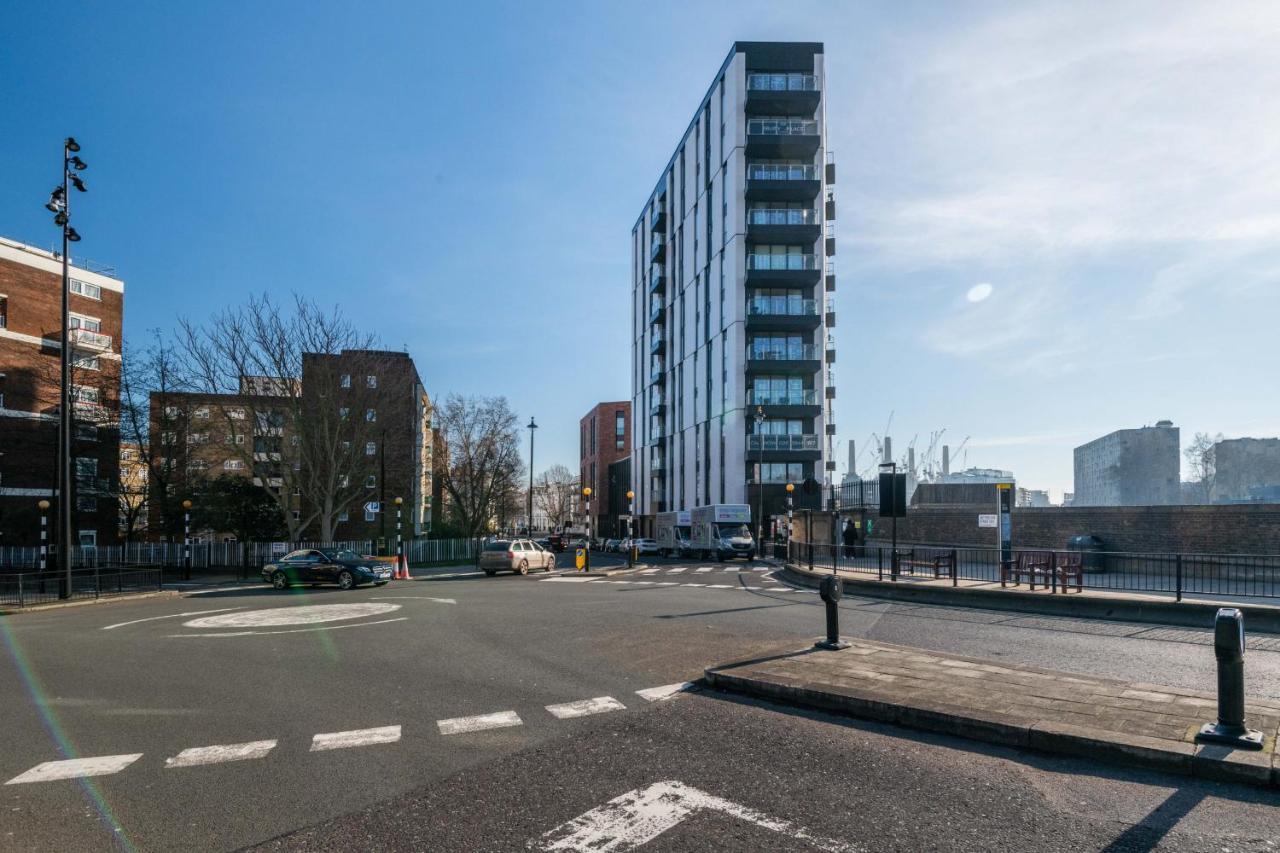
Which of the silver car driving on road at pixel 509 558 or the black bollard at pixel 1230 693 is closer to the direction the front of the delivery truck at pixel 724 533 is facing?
the black bollard

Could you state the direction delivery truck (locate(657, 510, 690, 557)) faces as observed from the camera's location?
facing the viewer and to the right of the viewer

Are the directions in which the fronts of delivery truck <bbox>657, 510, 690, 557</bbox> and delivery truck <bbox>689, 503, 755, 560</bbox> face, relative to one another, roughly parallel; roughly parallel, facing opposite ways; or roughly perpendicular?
roughly parallel

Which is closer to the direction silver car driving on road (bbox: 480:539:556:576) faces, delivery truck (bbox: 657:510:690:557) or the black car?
the delivery truck

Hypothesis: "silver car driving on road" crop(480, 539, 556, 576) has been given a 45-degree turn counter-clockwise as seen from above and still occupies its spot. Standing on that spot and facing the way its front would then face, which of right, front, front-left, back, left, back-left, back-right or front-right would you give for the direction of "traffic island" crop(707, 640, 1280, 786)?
back

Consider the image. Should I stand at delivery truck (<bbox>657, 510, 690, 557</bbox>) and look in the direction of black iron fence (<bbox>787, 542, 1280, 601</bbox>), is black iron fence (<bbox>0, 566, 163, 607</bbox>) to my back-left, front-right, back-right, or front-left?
front-right

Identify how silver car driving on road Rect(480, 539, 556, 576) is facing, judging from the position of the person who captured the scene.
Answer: facing away from the viewer and to the right of the viewer

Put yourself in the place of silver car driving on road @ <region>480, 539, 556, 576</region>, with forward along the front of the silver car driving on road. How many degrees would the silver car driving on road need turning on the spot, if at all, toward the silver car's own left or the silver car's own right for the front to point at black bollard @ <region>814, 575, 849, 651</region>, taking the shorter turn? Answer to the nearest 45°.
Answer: approximately 135° to the silver car's own right

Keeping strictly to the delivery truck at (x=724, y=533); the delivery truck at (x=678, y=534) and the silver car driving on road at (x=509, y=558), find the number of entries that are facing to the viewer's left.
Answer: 0

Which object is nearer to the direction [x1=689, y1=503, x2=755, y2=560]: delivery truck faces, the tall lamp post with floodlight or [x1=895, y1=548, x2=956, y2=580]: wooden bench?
the wooden bench

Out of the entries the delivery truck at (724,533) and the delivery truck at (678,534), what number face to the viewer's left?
0

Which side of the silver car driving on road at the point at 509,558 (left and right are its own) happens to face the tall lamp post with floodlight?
back

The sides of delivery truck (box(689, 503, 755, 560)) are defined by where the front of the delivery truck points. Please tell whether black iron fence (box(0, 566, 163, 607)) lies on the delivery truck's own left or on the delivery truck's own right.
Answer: on the delivery truck's own right
